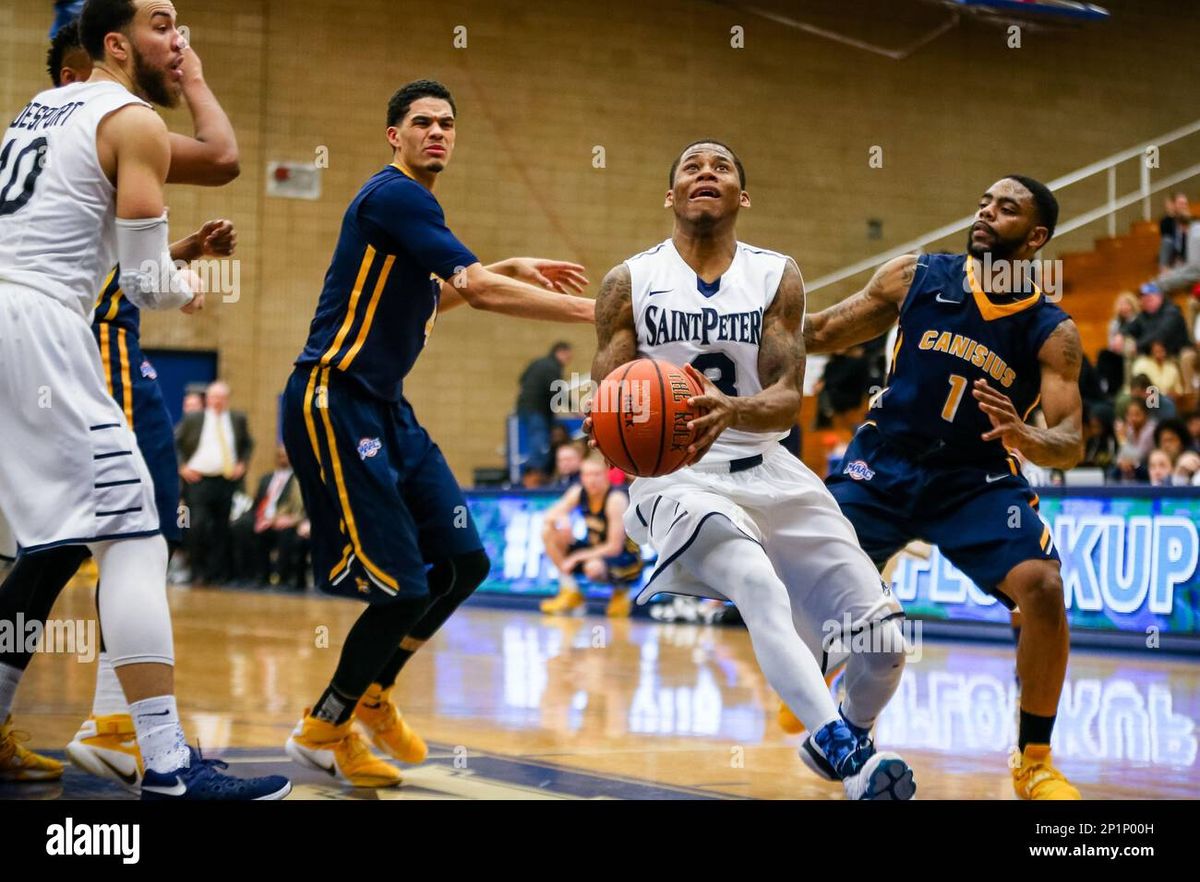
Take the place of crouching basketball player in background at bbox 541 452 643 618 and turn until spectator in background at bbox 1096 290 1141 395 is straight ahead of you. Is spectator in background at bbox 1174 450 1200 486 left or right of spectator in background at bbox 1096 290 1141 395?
right

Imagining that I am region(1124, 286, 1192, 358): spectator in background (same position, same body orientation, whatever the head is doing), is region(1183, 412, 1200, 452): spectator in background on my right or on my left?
on my left

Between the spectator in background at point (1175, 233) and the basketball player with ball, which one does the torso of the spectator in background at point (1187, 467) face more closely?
the basketball player with ball

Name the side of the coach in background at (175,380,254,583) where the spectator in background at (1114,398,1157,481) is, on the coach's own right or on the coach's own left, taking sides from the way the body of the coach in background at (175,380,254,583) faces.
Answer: on the coach's own left

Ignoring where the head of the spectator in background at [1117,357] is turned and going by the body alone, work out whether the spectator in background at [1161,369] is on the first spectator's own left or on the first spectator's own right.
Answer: on the first spectator's own left

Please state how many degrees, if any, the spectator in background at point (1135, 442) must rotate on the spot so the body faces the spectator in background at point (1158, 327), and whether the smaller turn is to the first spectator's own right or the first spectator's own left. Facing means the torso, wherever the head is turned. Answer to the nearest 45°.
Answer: approximately 135° to the first spectator's own right

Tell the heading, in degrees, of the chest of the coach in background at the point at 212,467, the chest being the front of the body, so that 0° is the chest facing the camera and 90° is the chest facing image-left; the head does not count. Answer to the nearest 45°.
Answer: approximately 0°

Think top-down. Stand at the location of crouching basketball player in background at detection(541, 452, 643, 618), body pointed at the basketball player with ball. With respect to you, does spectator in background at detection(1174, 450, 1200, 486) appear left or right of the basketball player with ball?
left

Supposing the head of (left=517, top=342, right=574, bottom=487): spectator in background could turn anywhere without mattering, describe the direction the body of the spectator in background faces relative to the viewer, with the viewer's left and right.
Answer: facing to the right of the viewer
